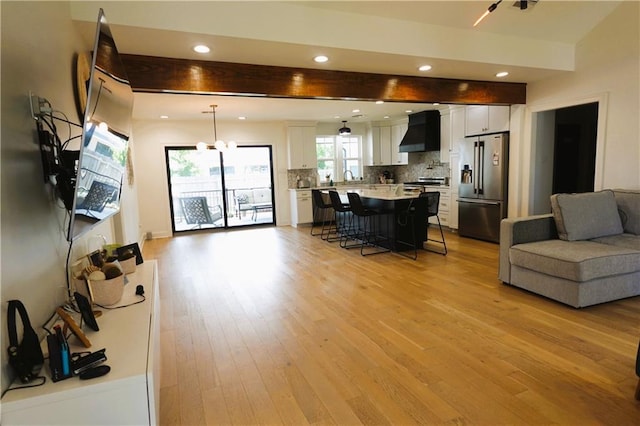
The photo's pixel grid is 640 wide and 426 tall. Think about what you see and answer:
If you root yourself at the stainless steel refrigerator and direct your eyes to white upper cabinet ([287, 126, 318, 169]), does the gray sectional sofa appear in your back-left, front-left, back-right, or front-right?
back-left

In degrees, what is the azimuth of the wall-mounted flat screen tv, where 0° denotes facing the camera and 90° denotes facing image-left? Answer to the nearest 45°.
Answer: approximately 270°

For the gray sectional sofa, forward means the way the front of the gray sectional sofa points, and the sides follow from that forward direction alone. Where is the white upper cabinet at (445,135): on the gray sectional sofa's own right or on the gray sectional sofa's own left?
on the gray sectional sofa's own right

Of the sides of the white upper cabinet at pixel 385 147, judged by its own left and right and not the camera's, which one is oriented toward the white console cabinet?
front

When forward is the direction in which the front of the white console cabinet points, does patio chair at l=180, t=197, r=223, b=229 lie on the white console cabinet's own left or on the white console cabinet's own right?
on the white console cabinet's own left

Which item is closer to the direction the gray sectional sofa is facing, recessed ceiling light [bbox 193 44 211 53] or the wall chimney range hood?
the recessed ceiling light

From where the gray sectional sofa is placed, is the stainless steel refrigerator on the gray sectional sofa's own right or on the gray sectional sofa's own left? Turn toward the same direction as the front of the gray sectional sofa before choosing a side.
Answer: on the gray sectional sofa's own right

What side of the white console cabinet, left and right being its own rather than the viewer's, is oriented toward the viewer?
right

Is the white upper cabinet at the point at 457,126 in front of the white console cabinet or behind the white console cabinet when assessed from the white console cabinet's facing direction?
in front
